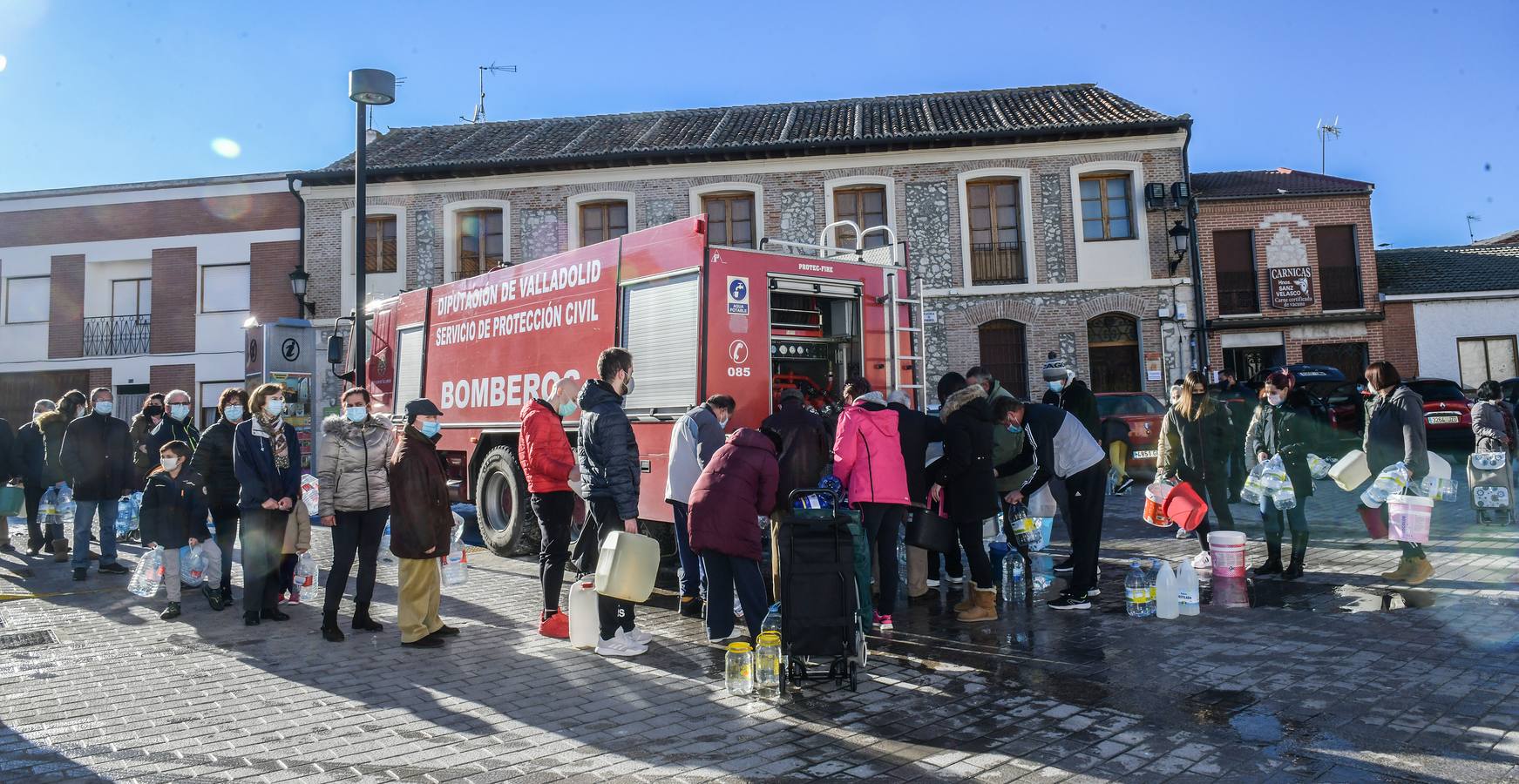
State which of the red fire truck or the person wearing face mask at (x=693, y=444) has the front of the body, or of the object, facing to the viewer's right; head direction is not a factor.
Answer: the person wearing face mask

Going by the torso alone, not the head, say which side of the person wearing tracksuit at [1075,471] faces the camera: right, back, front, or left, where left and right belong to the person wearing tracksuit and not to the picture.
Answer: left

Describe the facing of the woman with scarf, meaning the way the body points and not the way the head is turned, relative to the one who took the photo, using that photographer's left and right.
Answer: facing the viewer and to the right of the viewer

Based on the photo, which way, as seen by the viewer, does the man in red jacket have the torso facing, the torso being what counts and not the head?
to the viewer's right

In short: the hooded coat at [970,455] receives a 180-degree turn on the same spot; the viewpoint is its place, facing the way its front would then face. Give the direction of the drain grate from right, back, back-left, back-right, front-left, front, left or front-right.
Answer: back-right

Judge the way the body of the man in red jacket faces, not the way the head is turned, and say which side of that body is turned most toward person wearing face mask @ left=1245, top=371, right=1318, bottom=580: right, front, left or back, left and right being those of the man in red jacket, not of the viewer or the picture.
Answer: front

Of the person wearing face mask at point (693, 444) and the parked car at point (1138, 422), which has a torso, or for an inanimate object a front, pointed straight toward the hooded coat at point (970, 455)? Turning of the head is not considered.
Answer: the person wearing face mask

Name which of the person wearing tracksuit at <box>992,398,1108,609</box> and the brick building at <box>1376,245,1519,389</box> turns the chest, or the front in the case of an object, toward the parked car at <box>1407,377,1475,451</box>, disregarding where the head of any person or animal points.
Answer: the brick building
